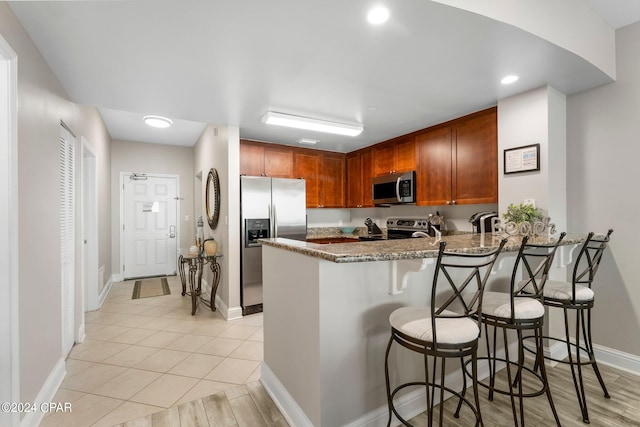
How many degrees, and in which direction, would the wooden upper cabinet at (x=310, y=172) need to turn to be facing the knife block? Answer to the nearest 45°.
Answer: approximately 90° to its left

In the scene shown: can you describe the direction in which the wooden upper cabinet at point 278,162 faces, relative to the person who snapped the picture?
facing the viewer

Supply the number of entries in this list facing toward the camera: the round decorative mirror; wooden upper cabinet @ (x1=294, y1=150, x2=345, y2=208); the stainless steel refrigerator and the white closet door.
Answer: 2

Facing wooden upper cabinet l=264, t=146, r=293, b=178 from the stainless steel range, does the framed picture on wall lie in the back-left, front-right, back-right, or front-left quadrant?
back-left

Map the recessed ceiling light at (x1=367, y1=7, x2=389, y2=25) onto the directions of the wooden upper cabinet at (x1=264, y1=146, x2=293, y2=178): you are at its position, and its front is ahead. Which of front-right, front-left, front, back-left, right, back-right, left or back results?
front

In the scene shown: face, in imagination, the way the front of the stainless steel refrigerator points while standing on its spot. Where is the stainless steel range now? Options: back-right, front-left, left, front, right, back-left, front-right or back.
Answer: left

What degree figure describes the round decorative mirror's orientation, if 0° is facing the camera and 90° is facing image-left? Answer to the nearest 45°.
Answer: approximately 90°

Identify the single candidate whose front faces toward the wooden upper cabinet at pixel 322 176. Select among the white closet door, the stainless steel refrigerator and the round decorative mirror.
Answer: the white closet door

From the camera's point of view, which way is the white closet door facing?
to the viewer's right

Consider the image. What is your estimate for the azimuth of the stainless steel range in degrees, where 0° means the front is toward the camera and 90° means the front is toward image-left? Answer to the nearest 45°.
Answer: approximately 45°
